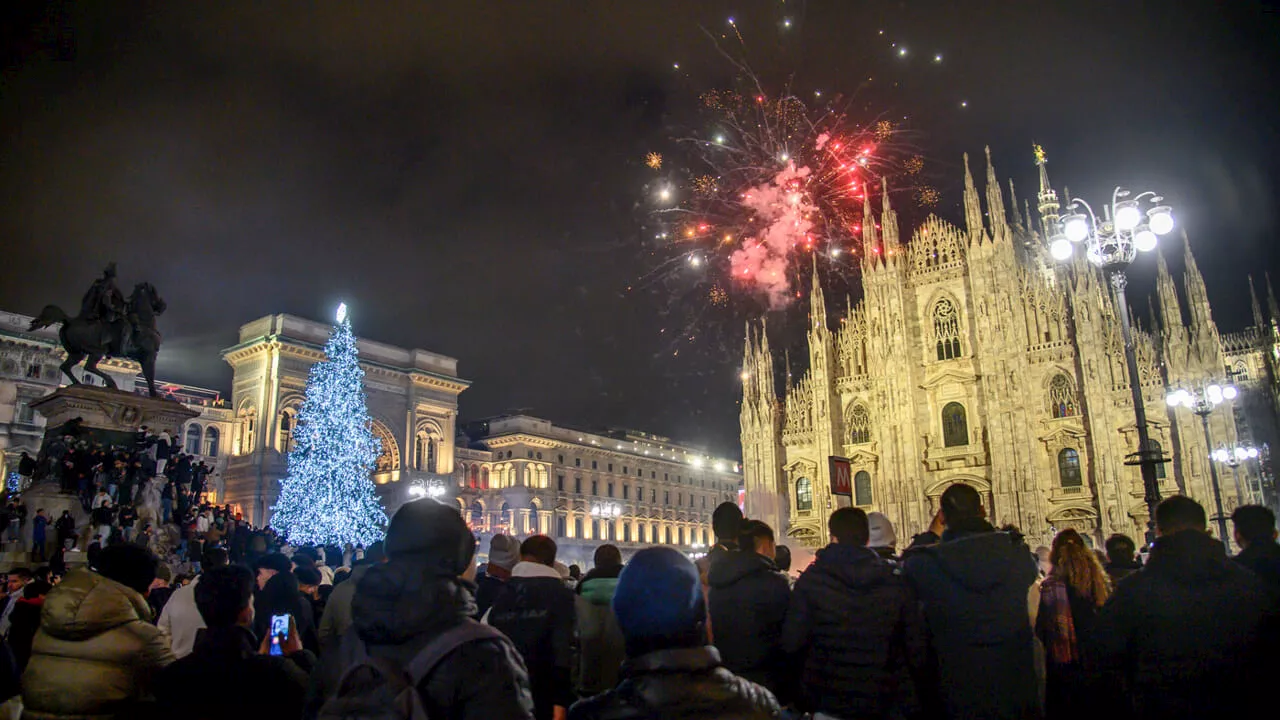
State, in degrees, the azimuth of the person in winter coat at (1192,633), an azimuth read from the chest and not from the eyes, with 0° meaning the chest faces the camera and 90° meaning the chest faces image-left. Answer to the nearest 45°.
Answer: approximately 180°

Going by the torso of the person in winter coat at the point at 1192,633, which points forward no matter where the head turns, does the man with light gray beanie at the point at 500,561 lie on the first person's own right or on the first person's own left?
on the first person's own left

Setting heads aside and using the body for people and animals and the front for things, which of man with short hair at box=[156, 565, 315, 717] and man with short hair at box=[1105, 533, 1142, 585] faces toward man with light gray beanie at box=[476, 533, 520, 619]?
man with short hair at box=[156, 565, 315, 717]

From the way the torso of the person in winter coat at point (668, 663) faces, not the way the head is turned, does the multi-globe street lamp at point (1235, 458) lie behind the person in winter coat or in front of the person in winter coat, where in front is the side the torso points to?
in front

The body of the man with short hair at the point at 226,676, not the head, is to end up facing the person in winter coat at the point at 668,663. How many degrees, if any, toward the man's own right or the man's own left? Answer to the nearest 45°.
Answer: approximately 90° to the man's own right

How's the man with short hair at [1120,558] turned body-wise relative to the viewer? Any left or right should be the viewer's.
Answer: facing away from the viewer

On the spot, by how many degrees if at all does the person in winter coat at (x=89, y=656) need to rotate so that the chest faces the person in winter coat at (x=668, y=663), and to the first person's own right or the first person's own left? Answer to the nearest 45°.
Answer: approximately 90° to the first person's own right

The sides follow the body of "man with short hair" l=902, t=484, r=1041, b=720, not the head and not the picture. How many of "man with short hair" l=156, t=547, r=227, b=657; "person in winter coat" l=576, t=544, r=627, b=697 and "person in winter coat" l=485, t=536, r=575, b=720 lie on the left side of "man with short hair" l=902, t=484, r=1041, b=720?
3

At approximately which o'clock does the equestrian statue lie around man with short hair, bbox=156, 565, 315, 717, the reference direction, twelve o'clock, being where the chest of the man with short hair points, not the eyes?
The equestrian statue is roughly at 10 o'clock from the man with short hair.

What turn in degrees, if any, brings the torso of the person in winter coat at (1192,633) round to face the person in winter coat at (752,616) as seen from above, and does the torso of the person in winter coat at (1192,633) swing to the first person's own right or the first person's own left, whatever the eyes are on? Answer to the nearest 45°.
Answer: approximately 90° to the first person's own left

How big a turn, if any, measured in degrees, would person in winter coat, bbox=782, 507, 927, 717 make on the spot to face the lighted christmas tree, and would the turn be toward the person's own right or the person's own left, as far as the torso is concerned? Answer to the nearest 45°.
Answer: approximately 45° to the person's own left

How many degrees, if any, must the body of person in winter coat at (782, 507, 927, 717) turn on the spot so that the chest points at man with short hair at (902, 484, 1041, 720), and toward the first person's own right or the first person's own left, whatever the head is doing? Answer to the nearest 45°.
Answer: approximately 45° to the first person's own right

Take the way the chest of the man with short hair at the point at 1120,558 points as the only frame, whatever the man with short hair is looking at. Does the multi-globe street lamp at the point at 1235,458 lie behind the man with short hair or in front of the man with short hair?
in front

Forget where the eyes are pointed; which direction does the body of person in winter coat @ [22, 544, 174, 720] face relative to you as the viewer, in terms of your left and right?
facing away from the viewer and to the right of the viewer
